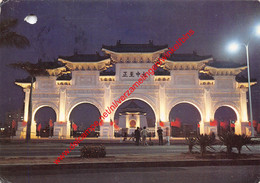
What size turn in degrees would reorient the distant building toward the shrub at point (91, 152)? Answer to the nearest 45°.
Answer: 0° — it already faces it

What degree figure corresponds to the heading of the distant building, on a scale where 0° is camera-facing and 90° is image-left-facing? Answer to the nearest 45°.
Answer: approximately 0°
